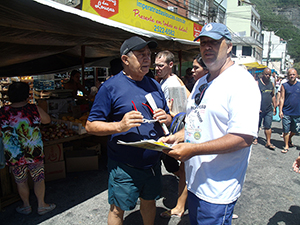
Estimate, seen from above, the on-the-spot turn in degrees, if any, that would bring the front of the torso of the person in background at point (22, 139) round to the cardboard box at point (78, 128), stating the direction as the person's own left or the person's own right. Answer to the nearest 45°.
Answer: approximately 45° to the person's own right

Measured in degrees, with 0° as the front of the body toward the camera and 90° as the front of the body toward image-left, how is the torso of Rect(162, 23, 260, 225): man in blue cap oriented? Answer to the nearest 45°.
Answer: approximately 45°

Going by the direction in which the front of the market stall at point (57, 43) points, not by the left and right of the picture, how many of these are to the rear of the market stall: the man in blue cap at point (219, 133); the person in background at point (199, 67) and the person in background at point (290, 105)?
0

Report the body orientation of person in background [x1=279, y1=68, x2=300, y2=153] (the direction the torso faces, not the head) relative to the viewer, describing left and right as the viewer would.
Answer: facing the viewer

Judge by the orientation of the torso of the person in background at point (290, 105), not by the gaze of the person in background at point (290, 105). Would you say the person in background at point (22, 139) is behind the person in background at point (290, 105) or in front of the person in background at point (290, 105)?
in front

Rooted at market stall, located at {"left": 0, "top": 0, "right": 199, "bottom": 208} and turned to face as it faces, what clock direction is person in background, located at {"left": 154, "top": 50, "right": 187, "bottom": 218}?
The person in background is roughly at 12 o'clock from the market stall.

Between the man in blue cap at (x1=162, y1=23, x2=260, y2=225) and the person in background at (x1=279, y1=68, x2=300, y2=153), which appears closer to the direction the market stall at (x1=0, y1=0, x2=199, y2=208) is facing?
the man in blue cap

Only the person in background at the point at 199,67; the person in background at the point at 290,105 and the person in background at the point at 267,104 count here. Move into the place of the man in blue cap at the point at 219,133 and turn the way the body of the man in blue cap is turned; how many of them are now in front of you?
0

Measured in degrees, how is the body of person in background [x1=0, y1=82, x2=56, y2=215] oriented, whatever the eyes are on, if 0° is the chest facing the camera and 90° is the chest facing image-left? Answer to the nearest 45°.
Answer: approximately 180°

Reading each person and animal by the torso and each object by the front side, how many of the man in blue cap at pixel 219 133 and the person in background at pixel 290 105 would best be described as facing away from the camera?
0

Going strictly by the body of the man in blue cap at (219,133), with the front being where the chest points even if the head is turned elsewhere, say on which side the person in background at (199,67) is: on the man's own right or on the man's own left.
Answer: on the man's own right

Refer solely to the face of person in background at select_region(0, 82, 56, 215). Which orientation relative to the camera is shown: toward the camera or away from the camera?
away from the camera

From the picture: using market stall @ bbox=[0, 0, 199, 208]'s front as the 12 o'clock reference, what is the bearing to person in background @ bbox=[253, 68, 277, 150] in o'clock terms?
The person in background is roughly at 10 o'clock from the market stall.

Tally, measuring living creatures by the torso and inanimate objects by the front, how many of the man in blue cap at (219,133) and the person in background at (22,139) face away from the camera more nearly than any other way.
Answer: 1

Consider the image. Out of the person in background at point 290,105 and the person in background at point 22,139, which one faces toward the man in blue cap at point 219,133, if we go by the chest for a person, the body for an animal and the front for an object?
the person in background at point 290,105

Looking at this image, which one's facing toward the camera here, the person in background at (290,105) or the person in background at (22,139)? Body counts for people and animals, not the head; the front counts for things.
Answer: the person in background at (290,105)
